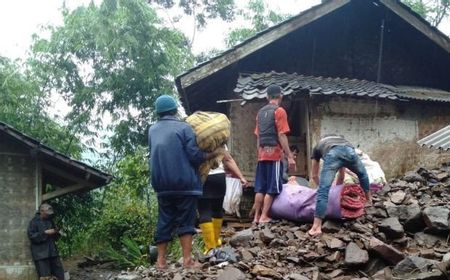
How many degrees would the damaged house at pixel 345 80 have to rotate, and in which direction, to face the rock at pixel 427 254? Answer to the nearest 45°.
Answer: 0° — it already faces it

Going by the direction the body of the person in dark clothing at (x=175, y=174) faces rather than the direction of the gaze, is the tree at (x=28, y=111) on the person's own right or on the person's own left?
on the person's own left

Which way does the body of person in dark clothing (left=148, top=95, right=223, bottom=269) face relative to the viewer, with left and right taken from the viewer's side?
facing away from the viewer and to the right of the viewer

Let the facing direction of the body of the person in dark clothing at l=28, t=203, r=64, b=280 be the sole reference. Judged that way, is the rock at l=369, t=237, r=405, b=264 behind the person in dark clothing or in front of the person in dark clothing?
in front

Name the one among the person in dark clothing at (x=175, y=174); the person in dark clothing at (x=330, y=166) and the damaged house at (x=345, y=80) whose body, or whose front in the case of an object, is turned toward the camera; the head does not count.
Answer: the damaged house

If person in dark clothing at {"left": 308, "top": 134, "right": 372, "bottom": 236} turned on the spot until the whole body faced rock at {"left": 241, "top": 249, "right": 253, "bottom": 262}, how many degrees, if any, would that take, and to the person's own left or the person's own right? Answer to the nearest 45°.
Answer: approximately 90° to the person's own left

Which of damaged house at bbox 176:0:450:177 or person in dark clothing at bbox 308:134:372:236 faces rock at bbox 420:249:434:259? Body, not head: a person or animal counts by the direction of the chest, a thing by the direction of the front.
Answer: the damaged house

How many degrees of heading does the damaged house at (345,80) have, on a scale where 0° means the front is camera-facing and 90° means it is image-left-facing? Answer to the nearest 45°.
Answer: approximately 0°

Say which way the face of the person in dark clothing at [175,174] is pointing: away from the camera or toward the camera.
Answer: away from the camera

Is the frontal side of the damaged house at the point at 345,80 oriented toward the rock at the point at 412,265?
yes

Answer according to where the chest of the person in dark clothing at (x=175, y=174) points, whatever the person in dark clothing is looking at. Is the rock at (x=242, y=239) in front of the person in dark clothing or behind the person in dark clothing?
in front
